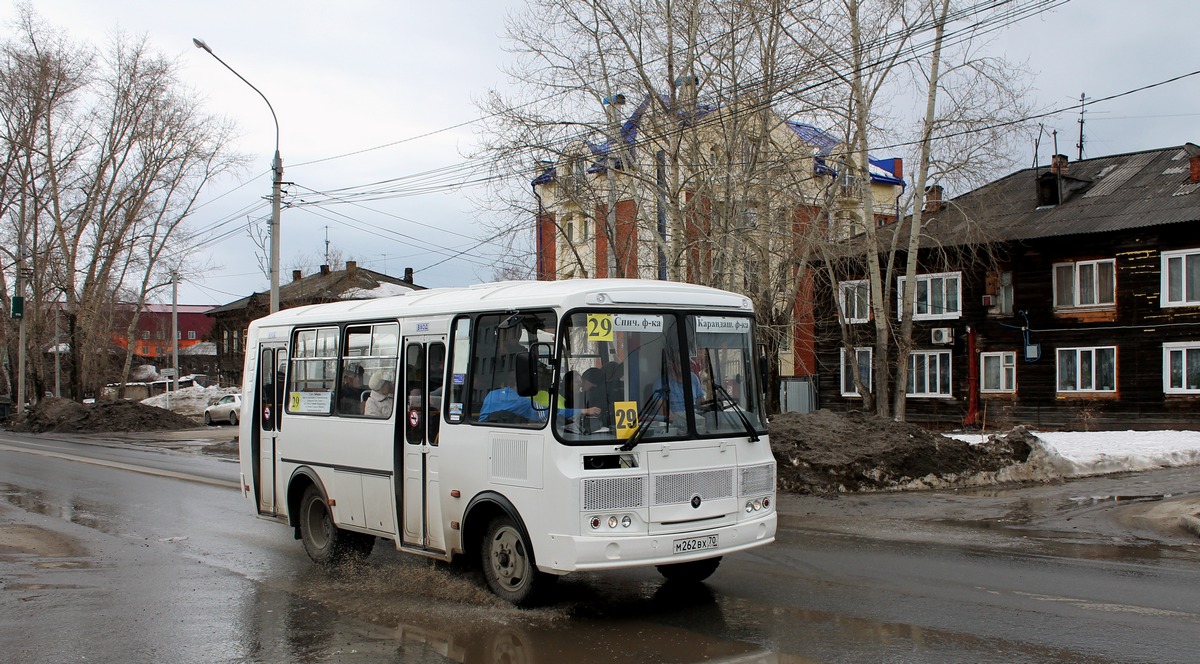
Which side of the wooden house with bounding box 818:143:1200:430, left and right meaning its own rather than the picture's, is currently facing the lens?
front

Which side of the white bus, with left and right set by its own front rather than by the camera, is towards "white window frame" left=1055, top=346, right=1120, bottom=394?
left

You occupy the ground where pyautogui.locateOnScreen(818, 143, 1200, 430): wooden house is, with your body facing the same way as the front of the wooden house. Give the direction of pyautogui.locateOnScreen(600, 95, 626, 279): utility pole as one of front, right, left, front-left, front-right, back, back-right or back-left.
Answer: front-right

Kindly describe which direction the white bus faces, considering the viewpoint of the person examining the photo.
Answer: facing the viewer and to the right of the viewer

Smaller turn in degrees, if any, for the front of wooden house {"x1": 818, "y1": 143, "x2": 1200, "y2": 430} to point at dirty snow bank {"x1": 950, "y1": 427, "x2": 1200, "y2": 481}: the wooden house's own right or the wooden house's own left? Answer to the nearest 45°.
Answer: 0° — it already faces it

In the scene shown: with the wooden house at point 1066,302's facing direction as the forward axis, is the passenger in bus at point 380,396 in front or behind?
in front

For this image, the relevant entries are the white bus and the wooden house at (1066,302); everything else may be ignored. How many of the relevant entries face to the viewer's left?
0

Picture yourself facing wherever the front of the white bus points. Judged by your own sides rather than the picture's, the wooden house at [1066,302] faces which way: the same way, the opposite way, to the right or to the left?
to the right

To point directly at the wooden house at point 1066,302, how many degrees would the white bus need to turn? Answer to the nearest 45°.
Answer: approximately 90° to its left

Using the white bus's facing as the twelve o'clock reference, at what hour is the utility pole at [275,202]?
The utility pole is roughly at 7 o'clock from the white bus.

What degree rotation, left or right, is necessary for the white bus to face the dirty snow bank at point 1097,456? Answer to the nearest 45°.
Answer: approximately 90° to its left

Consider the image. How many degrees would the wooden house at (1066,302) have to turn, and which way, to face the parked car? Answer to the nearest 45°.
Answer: approximately 90° to its right

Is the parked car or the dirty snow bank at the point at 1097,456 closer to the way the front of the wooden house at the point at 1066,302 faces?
the dirty snow bank

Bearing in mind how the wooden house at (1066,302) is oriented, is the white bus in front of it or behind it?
in front

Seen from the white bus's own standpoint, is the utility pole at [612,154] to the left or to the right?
on its left
